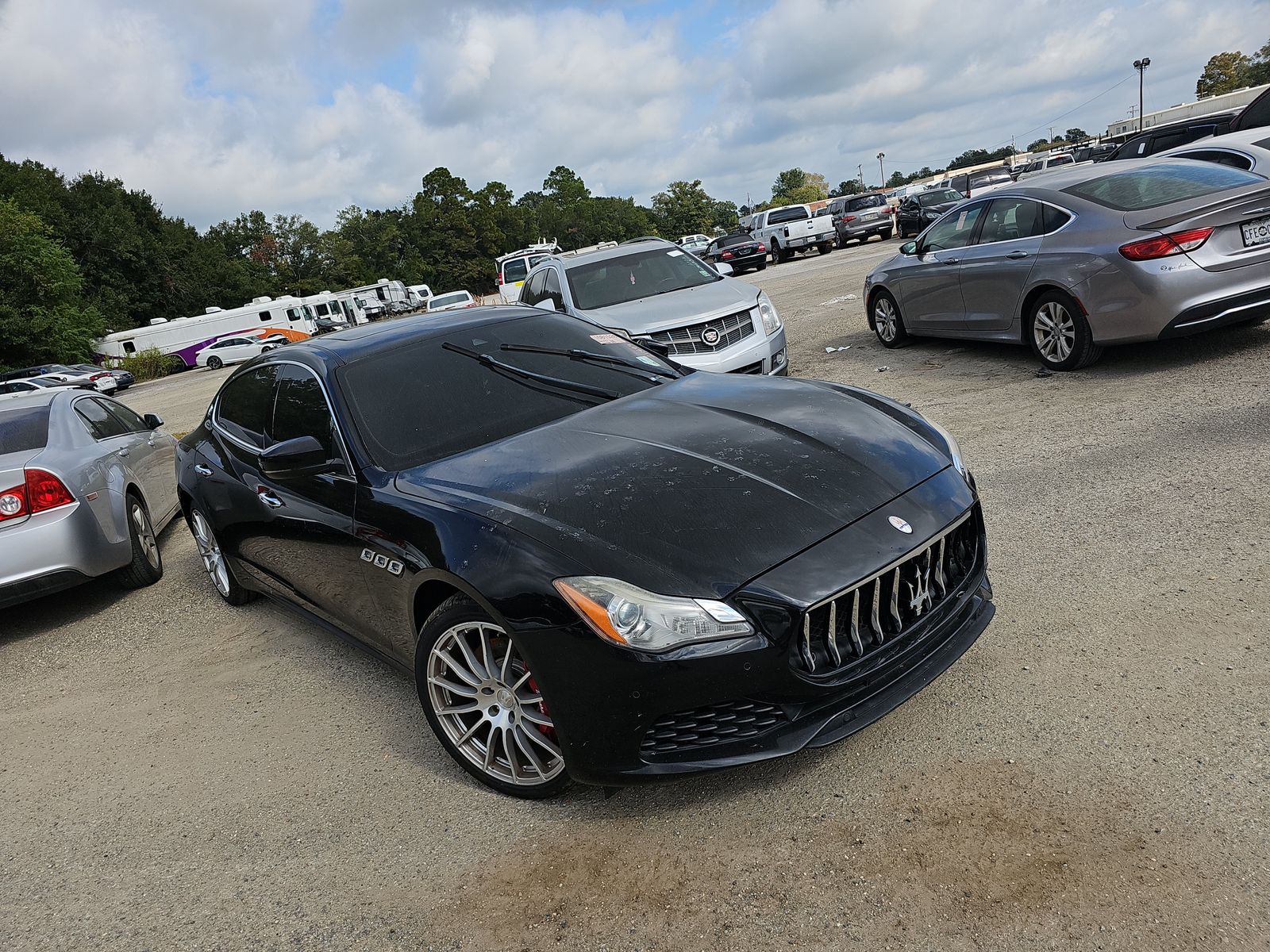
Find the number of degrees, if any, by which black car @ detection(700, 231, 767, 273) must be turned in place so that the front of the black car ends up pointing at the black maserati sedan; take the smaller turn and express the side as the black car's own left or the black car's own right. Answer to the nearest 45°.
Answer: approximately 135° to the black car's own left

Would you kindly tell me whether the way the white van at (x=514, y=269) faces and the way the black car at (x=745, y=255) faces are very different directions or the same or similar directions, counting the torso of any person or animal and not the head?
same or similar directions

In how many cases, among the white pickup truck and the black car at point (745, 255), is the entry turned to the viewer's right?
0

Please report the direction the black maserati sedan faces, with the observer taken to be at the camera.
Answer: facing the viewer and to the right of the viewer

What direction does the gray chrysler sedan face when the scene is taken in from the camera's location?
facing away from the viewer and to the left of the viewer

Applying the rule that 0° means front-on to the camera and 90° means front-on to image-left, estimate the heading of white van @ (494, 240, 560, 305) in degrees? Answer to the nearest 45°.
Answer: approximately 180°

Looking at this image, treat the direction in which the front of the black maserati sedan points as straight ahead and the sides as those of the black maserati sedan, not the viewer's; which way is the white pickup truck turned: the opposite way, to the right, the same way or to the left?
the opposite way

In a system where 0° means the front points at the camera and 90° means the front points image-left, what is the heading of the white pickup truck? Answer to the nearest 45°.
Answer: approximately 135°

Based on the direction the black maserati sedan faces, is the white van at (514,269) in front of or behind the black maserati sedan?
behind

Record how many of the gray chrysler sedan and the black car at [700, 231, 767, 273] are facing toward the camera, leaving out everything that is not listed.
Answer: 0

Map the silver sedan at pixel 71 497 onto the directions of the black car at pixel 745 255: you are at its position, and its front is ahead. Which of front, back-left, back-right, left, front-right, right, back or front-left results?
back-left

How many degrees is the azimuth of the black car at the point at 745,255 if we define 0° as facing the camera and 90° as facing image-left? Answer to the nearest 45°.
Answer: approximately 135°
